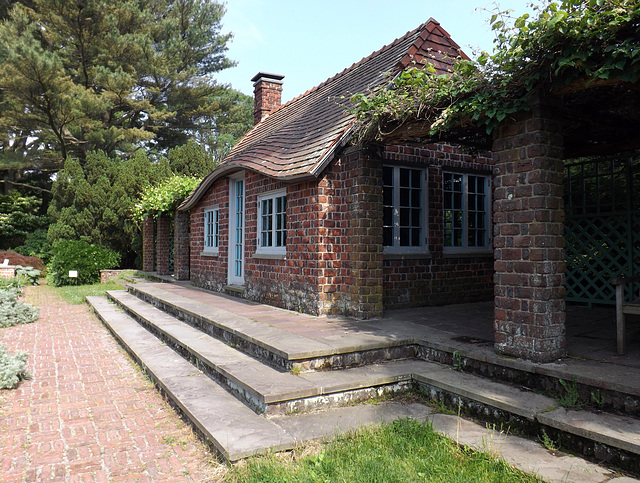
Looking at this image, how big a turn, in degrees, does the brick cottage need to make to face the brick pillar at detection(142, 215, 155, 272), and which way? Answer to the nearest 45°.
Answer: approximately 90° to its right

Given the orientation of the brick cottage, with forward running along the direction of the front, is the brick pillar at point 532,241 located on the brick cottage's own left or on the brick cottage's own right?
on the brick cottage's own left

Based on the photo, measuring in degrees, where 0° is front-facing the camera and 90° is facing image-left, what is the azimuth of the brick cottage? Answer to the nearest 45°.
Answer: approximately 45°

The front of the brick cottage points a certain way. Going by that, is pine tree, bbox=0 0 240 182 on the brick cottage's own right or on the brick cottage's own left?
on the brick cottage's own right

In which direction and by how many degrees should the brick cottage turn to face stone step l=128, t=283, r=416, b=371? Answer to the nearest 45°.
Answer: approximately 45° to its left

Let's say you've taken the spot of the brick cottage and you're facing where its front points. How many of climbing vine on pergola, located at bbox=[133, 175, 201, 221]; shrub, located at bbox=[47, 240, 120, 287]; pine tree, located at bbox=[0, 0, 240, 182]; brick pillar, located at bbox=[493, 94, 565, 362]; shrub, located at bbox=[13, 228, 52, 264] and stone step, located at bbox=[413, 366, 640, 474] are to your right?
4

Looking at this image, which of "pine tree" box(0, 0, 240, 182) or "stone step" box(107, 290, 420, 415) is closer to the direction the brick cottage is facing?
the stone step

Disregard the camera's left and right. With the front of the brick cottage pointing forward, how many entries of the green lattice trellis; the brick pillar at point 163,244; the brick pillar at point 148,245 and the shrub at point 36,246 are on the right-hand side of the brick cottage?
3

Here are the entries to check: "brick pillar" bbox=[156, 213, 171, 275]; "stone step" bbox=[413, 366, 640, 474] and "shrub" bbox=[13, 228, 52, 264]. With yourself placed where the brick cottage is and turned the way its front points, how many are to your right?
2

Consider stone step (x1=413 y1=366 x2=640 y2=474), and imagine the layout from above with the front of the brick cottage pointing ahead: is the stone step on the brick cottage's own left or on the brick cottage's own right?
on the brick cottage's own left

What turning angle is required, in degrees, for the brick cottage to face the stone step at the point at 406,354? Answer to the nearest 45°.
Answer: approximately 45° to its left

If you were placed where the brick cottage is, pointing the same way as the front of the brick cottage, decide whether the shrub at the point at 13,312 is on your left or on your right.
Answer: on your right

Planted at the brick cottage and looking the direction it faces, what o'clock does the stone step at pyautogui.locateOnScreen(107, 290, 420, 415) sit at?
The stone step is roughly at 11 o'clock from the brick cottage.

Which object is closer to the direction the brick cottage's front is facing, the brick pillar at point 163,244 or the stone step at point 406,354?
the stone step

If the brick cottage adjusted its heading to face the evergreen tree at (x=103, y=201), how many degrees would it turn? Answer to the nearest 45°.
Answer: approximately 90° to its right

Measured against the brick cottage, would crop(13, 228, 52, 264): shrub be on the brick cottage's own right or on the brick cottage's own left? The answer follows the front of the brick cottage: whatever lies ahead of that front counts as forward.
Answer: on the brick cottage's own right
